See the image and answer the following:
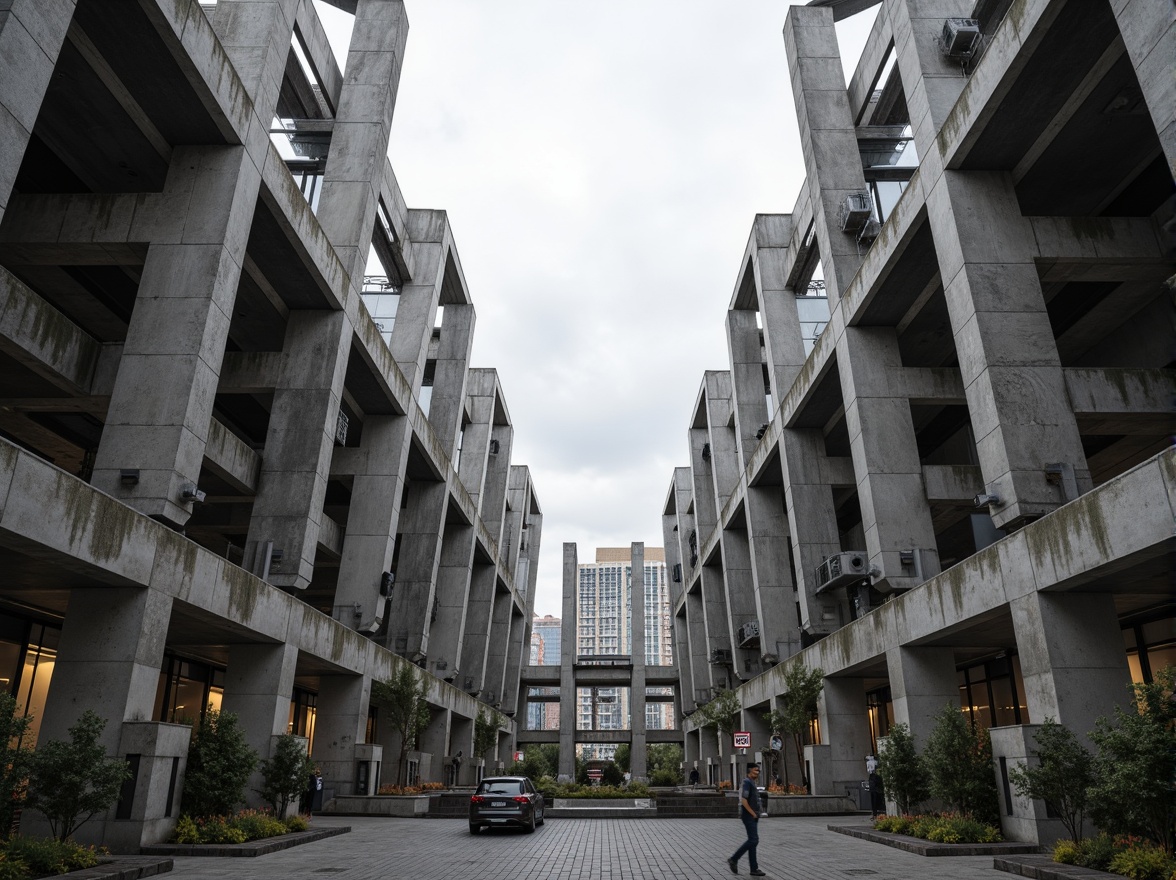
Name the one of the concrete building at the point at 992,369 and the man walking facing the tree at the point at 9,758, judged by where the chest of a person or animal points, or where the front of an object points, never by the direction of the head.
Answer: the concrete building

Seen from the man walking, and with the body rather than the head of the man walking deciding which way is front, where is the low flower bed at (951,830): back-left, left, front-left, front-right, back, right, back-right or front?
front-left

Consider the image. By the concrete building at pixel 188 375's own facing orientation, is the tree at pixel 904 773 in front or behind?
in front

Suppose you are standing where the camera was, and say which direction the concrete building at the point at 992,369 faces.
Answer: facing the viewer and to the left of the viewer

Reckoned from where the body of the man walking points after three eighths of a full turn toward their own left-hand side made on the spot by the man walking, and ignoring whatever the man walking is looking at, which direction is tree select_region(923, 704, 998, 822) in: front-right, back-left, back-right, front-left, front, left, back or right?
right

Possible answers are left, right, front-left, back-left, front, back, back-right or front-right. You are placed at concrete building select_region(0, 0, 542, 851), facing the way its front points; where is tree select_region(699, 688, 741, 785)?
left

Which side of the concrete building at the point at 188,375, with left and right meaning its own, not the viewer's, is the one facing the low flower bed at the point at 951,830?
front

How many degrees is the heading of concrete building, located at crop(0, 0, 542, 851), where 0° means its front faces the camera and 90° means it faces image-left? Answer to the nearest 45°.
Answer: approximately 315°
